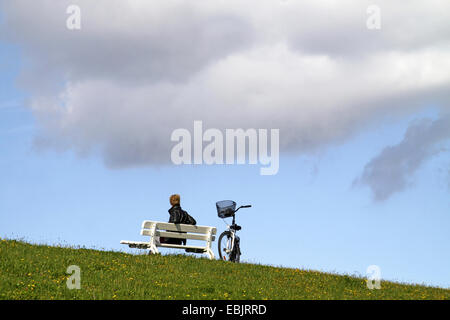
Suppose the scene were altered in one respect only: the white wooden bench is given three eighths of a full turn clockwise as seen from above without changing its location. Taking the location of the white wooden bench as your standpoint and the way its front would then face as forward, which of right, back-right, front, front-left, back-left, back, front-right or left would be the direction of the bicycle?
front

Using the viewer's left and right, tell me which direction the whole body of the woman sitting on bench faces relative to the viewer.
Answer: facing away from the viewer and to the left of the viewer

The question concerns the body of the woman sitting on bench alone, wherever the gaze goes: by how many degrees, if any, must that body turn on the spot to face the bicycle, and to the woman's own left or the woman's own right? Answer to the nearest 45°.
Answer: approximately 135° to the woman's own right

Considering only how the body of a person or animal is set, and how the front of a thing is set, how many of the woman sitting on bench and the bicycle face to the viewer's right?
0

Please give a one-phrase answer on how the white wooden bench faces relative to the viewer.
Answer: facing away from the viewer and to the left of the viewer
